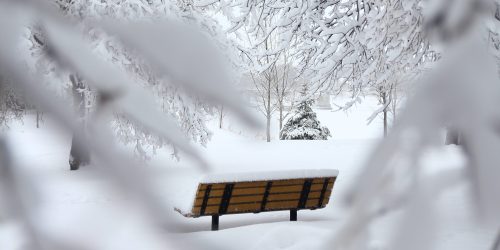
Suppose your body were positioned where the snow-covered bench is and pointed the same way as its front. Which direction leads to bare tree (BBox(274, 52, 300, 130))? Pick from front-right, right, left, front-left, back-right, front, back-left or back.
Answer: front-right

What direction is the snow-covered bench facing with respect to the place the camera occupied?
facing away from the viewer and to the left of the viewer
